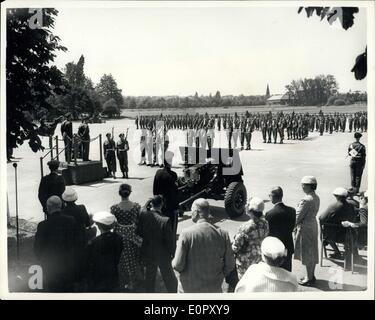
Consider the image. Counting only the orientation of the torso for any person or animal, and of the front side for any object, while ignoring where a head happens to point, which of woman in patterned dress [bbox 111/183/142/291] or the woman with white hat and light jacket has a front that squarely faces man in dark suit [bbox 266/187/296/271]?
the woman with white hat and light jacket

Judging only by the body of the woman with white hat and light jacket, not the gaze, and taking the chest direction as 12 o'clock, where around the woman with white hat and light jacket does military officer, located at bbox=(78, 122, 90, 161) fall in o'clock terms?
The military officer is roughly at 11 o'clock from the woman with white hat and light jacket.

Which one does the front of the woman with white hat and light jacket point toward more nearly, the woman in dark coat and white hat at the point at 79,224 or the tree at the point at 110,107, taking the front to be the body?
the tree

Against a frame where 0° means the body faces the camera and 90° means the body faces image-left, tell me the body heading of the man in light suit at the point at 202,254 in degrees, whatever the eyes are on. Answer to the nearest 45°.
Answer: approximately 180°

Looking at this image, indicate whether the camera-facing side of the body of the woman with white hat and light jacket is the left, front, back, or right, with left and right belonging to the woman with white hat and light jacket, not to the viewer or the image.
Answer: back

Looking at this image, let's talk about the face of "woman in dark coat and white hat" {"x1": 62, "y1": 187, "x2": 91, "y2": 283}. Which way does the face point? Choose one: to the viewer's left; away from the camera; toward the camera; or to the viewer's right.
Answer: away from the camera

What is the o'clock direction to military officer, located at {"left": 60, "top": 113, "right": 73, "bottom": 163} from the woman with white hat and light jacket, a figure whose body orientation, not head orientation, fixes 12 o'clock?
The military officer is roughly at 11 o'clock from the woman with white hat and light jacket.

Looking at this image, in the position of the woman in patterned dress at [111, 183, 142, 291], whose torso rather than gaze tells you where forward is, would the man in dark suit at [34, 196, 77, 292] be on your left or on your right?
on your left

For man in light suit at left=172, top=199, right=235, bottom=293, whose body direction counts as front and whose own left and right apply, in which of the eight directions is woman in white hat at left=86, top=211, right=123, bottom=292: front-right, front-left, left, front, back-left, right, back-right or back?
left

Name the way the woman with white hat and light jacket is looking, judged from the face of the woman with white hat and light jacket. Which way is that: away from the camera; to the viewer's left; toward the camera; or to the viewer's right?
away from the camera

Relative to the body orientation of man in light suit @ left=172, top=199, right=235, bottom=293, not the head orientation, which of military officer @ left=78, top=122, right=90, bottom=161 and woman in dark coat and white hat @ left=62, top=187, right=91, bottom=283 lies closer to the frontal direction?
the military officer

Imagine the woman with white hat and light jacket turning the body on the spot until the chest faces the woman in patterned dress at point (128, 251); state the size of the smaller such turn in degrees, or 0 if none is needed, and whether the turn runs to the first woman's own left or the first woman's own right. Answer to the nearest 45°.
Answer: approximately 45° to the first woman's own left

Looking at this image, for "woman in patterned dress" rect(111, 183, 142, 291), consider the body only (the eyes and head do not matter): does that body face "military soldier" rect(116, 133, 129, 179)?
yes

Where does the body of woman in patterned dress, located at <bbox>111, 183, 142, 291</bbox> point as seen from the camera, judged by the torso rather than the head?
away from the camera
